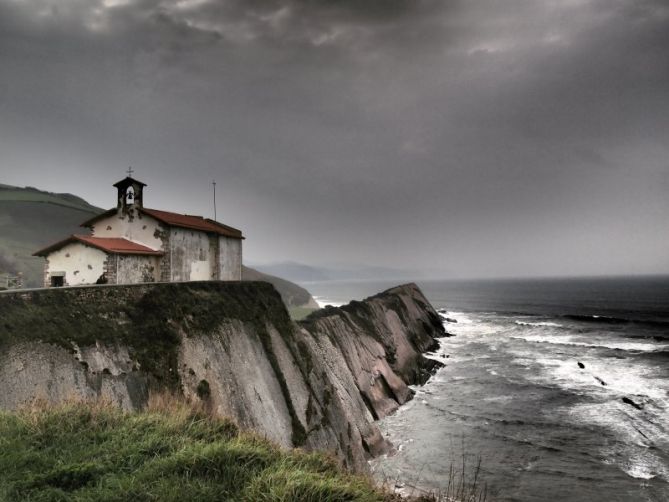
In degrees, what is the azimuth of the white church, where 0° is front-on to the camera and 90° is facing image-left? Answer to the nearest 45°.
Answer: approximately 45°
